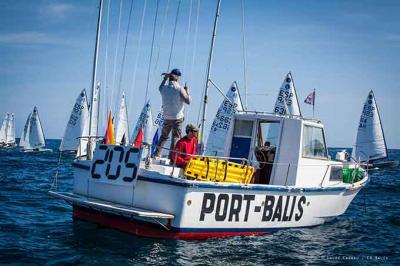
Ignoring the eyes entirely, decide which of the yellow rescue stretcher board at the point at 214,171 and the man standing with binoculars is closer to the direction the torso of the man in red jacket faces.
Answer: the yellow rescue stretcher board

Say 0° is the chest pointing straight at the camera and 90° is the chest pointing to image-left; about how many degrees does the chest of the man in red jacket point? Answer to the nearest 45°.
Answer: approximately 270°

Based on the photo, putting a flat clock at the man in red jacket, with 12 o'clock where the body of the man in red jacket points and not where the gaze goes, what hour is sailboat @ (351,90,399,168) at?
The sailboat is roughly at 10 o'clock from the man in red jacket.

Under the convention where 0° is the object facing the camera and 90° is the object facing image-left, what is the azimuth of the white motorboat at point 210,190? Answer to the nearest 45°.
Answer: approximately 225°

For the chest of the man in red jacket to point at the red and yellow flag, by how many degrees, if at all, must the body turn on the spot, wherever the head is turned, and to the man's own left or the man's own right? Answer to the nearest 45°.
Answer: approximately 180°
